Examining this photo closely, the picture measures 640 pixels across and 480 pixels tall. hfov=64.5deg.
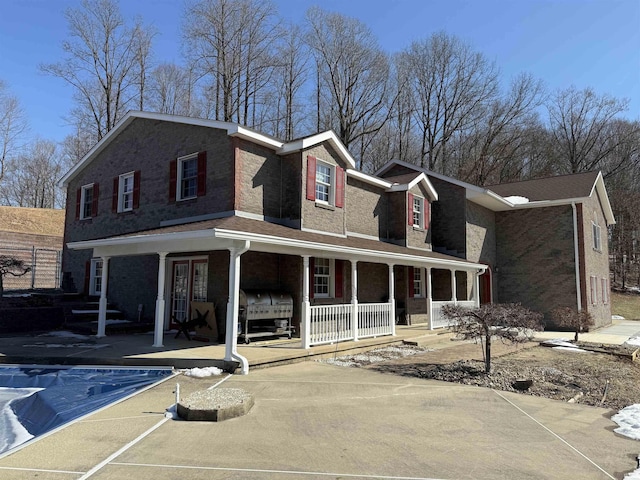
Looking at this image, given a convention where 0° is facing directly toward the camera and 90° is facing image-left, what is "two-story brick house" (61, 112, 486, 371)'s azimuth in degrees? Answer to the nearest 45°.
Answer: approximately 315°

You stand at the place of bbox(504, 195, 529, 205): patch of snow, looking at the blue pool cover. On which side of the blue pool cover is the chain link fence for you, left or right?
right

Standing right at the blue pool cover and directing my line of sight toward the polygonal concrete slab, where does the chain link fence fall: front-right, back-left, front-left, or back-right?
back-left

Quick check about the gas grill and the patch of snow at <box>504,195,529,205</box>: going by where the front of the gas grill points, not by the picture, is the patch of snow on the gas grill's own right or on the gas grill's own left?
on the gas grill's own left

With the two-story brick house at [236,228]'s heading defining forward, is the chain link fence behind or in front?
behind

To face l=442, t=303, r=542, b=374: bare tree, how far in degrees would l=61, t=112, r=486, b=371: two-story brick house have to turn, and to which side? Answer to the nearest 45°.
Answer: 0° — it already faces it

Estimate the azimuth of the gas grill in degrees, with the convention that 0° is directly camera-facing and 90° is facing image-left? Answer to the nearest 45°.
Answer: approximately 315°
